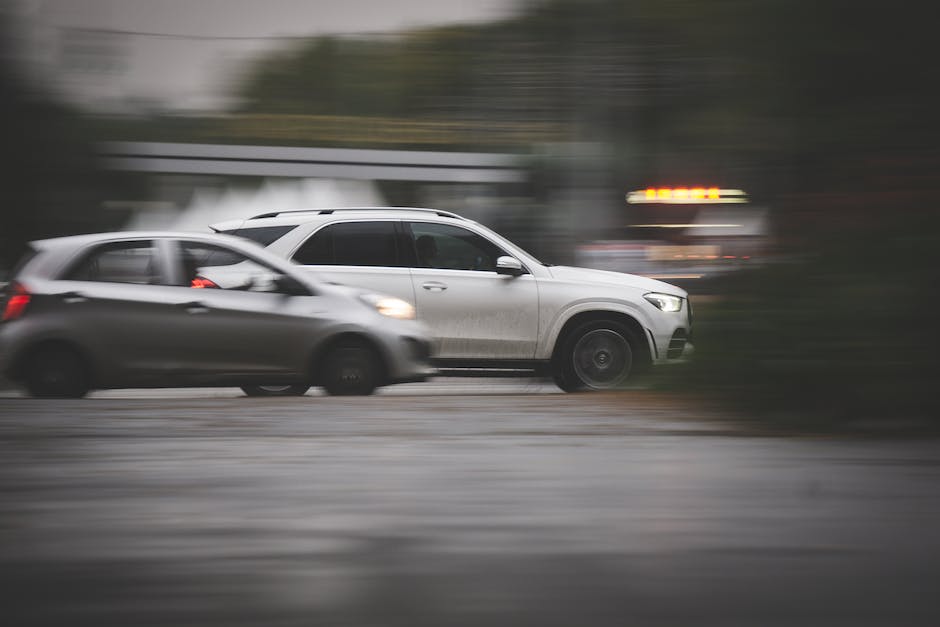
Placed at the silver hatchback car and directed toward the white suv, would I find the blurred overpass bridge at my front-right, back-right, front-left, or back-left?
front-left

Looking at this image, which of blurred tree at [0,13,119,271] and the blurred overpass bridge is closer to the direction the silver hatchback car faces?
the blurred overpass bridge

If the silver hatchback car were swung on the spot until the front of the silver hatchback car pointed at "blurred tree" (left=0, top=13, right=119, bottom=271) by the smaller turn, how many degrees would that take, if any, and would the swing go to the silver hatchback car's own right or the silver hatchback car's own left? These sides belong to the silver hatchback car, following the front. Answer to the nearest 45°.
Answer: approximately 135° to the silver hatchback car's own left

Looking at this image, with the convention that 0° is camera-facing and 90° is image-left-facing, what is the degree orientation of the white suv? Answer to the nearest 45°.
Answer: approximately 270°

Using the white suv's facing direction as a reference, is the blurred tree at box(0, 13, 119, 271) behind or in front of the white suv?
behind

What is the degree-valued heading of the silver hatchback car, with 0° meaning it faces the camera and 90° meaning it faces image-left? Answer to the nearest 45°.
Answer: approximately 270°

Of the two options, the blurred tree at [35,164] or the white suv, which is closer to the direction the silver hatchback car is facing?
the white suv

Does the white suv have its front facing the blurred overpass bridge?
no

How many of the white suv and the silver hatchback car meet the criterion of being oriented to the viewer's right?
2

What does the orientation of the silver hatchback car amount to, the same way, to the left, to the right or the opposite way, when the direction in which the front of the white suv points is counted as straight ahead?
the same way

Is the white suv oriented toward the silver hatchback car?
no

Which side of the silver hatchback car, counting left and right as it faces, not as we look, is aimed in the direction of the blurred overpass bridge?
left

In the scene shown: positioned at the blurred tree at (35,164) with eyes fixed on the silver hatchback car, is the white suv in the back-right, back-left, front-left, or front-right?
front-left
